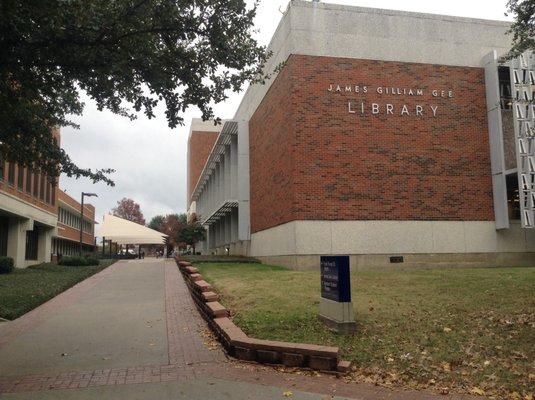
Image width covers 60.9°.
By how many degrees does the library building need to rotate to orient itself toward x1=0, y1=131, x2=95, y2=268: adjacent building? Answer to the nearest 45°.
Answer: approximately 90° to its right

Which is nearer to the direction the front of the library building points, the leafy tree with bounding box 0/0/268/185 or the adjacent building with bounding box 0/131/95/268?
the leafy tree

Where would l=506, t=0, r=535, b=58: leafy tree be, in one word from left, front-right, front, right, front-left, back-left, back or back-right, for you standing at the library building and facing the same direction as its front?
front

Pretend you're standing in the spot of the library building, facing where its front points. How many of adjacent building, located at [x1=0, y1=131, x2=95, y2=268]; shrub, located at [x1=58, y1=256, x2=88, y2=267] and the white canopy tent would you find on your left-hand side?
0

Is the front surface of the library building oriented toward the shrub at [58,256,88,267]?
no

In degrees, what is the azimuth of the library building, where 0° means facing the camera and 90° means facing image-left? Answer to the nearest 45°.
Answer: approximately 0°

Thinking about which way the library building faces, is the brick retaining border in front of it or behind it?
in front

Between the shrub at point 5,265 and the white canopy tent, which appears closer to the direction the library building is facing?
the shrub

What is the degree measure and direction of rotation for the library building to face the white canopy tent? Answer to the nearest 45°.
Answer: approximately 135° to its right

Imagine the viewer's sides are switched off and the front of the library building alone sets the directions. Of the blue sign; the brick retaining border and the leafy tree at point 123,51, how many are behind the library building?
0

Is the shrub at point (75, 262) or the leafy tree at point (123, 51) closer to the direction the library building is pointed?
the leafy tree

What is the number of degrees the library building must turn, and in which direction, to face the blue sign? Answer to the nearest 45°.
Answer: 0° — it already faces it

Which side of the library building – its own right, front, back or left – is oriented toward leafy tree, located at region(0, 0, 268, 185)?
front

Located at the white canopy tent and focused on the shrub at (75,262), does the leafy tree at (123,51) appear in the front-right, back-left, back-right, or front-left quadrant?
front-left
